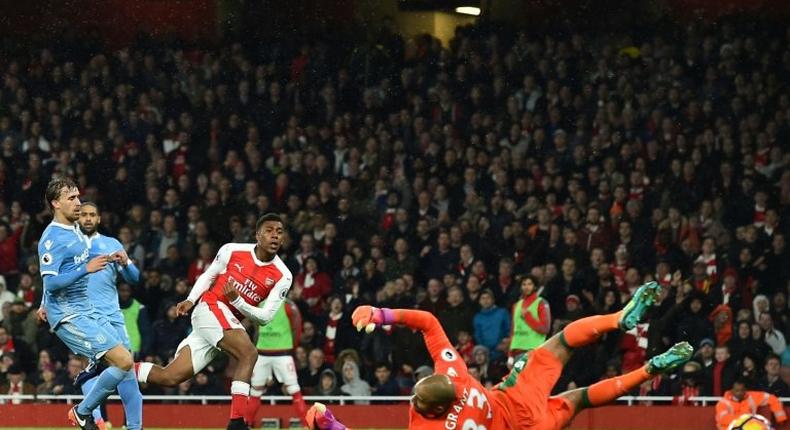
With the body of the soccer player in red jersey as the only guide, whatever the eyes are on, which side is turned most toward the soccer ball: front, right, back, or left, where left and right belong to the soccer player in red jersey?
front

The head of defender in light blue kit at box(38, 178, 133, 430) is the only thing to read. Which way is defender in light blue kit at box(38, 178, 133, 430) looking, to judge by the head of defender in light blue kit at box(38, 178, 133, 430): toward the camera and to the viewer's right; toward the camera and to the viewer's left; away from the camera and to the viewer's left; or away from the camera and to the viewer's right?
toward the camera and to the viewer's right

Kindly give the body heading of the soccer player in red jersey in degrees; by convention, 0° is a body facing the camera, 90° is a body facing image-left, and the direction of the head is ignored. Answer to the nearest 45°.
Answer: approximately 315°

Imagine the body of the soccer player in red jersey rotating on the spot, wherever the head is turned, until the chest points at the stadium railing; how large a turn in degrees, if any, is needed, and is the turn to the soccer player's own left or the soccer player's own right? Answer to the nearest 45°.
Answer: approximately 135° to the soccer player's own left

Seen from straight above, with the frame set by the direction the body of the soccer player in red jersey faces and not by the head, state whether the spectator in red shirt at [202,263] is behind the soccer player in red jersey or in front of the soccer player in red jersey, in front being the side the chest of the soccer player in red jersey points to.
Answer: behind

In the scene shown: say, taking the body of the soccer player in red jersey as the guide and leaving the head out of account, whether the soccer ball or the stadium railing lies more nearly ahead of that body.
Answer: the soccer ball

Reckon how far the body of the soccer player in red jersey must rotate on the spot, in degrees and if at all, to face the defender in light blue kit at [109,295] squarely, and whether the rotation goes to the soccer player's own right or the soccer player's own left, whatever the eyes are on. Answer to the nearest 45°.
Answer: approximately 135° to the soccer player's own right

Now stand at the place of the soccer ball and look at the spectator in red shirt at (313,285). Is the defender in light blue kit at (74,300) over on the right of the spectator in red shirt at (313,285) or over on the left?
left

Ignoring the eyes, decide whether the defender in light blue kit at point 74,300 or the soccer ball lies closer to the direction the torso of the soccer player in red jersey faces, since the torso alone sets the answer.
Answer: the soccer ball
